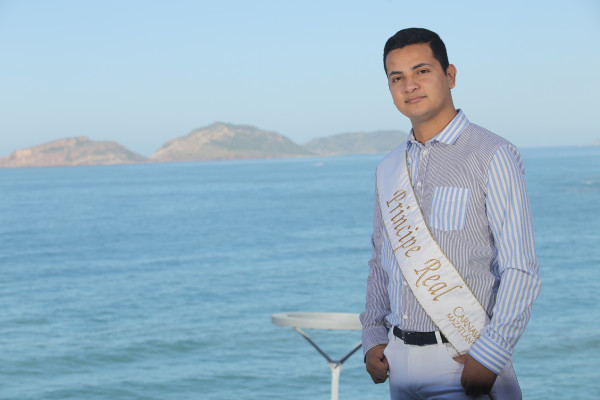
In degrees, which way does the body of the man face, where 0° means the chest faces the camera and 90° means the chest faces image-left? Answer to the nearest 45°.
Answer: approximately 45°
